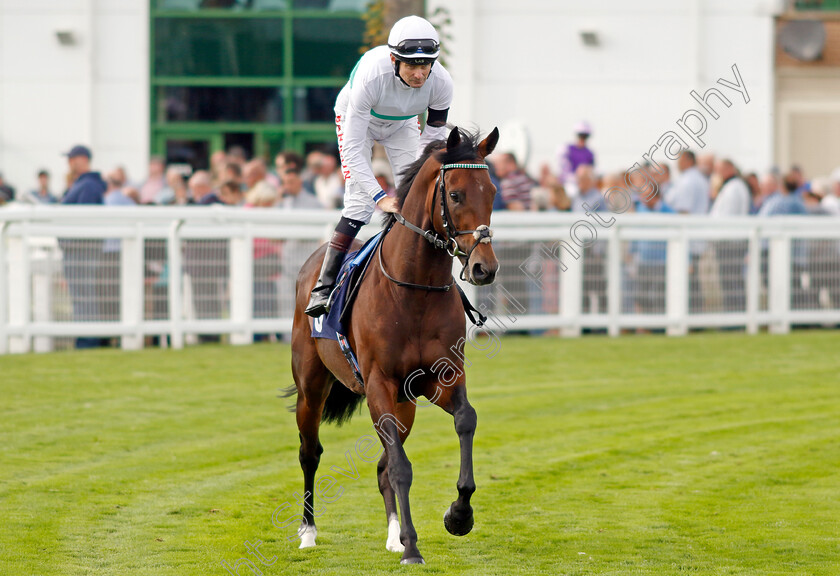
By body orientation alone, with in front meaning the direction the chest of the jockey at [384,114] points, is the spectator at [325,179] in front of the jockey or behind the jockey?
behind

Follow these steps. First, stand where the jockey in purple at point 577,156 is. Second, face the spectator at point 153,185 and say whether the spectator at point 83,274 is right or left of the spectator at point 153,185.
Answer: left

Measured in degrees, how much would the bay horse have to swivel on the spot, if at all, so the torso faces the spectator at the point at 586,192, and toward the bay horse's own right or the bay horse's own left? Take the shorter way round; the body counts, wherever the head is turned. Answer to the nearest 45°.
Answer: approximately 135° to the bay horse's own left

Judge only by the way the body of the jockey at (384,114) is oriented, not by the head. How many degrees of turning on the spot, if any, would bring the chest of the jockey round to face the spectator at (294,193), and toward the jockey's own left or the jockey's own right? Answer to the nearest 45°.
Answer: approximately 135° to the jockey's own left

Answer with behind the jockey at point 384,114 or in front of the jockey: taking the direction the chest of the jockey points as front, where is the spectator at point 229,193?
behind

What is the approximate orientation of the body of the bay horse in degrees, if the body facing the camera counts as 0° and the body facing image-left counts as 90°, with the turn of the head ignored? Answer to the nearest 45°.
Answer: approximately 315°

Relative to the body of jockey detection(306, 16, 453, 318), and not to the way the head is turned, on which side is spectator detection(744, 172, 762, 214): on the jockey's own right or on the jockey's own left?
on the jockey's own left
